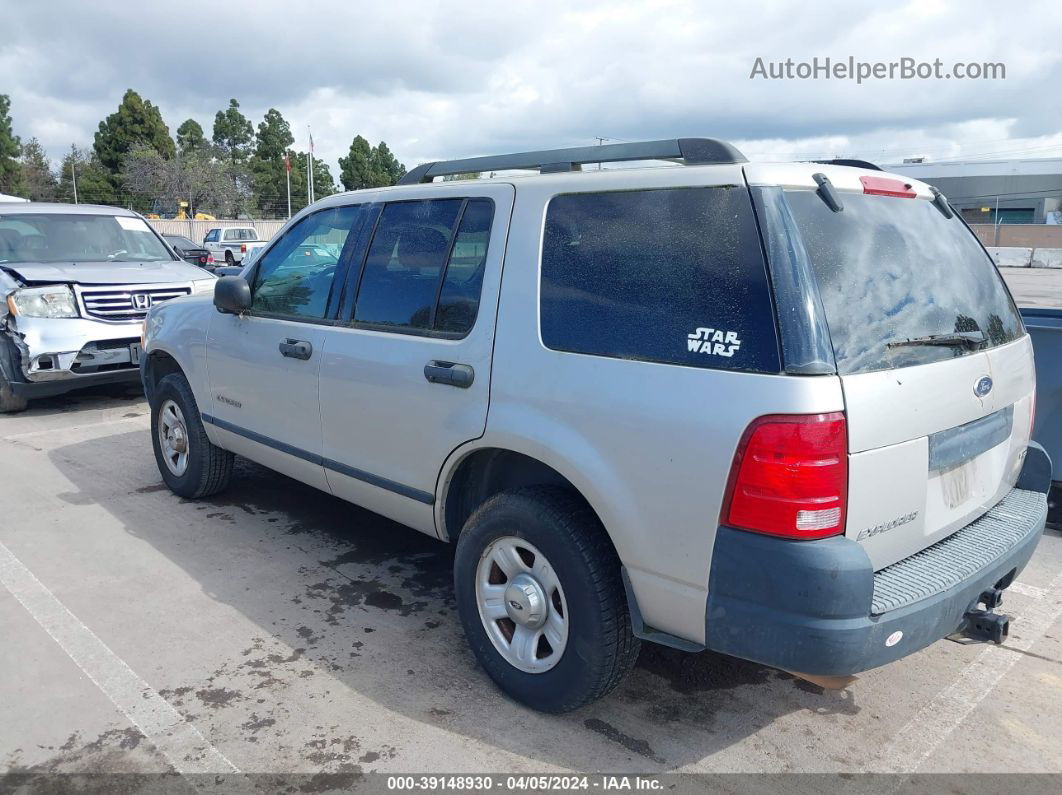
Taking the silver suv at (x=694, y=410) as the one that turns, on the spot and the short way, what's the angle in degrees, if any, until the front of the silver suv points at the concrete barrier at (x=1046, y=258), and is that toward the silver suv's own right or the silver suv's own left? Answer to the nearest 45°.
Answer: approximately 90° to the silver suv's own right

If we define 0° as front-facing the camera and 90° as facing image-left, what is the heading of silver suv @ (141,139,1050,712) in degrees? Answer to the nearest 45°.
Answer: approximately 135°

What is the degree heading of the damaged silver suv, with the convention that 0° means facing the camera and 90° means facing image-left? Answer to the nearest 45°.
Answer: approximately 315°

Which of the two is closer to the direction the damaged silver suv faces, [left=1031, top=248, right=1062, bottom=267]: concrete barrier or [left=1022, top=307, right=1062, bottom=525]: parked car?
the parked car

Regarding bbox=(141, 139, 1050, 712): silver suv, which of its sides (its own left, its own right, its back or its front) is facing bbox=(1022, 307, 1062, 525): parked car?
right

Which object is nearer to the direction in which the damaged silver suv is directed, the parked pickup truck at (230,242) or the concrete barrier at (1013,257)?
the concrete barrier

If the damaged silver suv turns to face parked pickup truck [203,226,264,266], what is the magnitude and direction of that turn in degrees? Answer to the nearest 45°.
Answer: approximately 135° to its left

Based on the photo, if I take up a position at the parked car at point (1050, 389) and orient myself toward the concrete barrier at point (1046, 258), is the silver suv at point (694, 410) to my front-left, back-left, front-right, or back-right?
back-left

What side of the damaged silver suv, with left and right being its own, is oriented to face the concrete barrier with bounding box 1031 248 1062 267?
left

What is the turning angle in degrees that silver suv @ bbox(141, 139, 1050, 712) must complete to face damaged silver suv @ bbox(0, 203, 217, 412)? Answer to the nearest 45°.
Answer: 0° — it already faces it
